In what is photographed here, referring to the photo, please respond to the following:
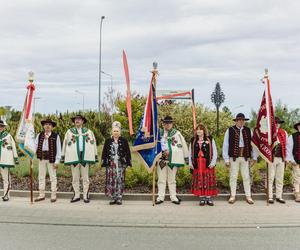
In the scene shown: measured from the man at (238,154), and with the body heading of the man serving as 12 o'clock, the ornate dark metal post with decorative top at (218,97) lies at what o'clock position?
The ornate dark metal post with decorative top is roughly at 6 o'clock from the man.

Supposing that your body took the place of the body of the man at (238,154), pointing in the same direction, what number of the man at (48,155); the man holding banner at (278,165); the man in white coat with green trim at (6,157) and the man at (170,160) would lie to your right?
3

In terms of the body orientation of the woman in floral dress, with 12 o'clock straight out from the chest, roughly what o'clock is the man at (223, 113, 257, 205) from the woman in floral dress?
The man is roughly at 9 o'clock from the woman in floral dress.

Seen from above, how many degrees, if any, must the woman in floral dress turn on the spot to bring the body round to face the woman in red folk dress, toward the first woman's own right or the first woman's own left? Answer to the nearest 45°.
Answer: approximately 90° to the first woman's own left

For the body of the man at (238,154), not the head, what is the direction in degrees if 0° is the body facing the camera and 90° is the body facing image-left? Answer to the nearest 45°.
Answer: approximately 0°

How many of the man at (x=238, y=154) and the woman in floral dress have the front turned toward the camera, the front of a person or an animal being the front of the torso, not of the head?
2

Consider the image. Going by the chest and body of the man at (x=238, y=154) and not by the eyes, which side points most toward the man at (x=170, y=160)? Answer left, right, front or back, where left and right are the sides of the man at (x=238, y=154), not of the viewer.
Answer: right

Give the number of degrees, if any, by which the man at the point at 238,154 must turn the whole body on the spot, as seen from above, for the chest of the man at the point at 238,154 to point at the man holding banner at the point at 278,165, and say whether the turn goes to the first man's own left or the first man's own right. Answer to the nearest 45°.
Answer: approximately 90° to the first man's own left

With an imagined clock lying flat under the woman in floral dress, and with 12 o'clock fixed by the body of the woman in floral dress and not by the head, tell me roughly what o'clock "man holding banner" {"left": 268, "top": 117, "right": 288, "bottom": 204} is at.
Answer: The man holding banner is roughly at 9 o'clock from the woman in floral dress.

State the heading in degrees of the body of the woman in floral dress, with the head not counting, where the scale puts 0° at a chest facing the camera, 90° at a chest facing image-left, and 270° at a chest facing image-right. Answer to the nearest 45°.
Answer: approximately 0°

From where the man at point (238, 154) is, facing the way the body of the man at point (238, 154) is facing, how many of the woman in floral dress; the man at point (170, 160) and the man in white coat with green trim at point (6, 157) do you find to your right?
3

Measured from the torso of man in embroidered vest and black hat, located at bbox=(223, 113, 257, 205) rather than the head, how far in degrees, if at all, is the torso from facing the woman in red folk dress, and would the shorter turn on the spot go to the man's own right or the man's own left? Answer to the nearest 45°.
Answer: approximately 90° to the man's own right

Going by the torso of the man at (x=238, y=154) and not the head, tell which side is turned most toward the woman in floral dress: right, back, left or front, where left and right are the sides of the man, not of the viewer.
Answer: right
